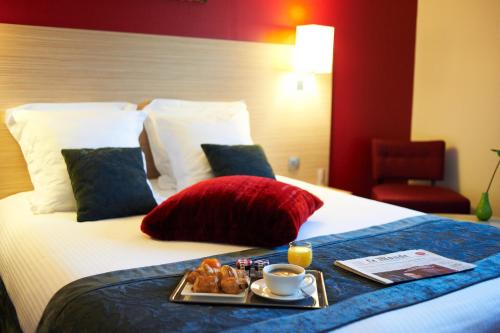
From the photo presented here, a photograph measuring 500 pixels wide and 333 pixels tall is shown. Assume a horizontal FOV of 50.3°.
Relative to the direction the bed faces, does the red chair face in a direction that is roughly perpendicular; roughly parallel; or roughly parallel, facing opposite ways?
roughly parallel

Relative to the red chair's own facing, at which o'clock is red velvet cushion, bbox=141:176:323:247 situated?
The red velvet cushion is roughly at 2 o'clock from the red chair.

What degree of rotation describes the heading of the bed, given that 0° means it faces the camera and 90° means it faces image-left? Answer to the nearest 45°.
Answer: approximately 315°

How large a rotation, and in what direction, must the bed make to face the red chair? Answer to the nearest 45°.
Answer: approximately 90° to its left

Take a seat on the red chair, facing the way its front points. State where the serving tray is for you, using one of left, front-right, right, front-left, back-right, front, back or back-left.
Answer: front-right

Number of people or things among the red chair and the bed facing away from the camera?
0

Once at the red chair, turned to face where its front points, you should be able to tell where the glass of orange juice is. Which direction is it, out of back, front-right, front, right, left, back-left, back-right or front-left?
front-right

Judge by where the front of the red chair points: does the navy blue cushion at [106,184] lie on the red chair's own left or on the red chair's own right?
on the red chair's own right

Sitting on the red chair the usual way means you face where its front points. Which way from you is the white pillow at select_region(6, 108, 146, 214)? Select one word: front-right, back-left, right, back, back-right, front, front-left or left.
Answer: right

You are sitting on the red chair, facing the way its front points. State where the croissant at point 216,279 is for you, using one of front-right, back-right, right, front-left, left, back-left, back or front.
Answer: front-right

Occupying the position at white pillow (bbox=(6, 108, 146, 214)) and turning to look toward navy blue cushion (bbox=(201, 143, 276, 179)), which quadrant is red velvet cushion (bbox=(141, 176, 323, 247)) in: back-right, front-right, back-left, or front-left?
front-right

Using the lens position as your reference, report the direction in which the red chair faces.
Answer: facing the viewer and to the right of the viewer

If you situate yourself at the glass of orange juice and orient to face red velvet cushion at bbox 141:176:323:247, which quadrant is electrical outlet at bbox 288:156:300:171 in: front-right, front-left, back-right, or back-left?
front-right
